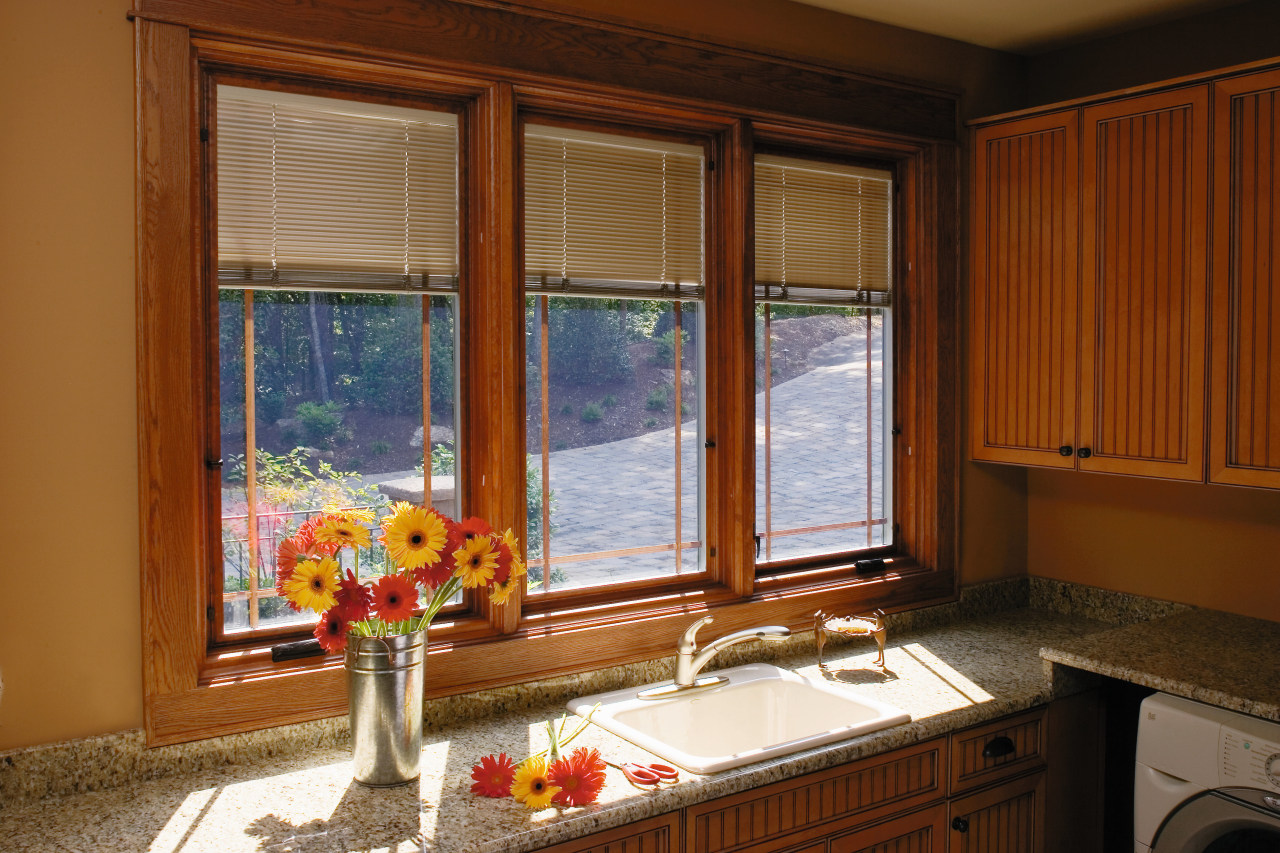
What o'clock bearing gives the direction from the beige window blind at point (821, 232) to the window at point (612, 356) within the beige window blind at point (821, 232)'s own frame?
The window is roughly at 3 o'clock from the beige window blind.

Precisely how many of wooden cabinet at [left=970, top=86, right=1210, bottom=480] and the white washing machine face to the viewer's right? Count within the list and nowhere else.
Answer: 0

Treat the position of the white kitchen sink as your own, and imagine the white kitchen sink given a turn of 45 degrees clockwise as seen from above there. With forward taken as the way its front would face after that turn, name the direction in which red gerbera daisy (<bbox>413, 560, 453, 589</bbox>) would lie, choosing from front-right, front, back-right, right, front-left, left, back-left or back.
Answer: front-right

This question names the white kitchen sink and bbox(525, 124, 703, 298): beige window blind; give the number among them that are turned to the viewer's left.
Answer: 0

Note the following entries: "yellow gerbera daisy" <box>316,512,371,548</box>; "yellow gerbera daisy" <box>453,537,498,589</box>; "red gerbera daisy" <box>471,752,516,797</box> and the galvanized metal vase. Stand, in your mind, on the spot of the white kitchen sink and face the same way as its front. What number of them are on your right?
4

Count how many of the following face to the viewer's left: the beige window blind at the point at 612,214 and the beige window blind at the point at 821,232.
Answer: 0

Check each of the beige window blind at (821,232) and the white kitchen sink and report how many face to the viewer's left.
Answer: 0

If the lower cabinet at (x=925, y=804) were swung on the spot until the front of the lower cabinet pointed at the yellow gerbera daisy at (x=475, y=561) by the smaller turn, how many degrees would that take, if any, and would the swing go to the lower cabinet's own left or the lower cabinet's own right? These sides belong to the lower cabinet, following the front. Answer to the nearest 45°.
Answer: approximately 90° to the lower cabinet's own right

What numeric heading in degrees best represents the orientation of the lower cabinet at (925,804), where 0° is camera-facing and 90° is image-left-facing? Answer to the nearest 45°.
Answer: approximately 315°

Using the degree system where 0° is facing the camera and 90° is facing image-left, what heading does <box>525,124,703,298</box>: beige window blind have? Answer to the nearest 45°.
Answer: approximately 315°

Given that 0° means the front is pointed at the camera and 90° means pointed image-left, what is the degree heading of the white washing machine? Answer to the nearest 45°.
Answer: approximately 45°

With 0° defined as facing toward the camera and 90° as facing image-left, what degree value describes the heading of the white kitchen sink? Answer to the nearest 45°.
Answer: approximately 315°
